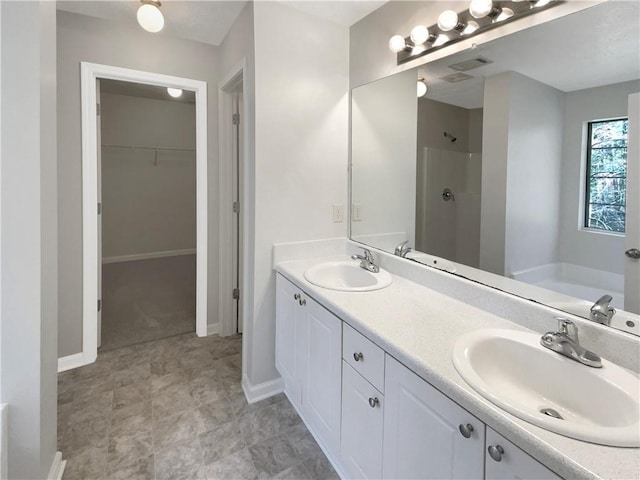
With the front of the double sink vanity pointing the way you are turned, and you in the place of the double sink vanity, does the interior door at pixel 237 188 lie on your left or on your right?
on your right

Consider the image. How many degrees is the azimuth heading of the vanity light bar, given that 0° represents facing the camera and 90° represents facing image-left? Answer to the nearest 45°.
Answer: approximately 45°

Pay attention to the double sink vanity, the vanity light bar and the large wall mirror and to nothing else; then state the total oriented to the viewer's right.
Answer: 0

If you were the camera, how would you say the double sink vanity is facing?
facing the viewer and to the left of the viewer

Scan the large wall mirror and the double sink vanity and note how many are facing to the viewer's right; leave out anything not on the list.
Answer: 0

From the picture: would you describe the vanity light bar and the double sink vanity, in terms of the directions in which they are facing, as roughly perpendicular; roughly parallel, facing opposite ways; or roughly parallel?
roughly parallel

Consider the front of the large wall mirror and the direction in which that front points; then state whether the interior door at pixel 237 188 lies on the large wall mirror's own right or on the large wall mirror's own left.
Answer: on the large wall mirror's own right

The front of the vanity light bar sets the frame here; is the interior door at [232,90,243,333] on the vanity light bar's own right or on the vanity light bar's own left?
on the vanity light bar's own right

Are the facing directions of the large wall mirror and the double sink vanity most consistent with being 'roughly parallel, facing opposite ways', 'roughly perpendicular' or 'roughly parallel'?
roughly parallel

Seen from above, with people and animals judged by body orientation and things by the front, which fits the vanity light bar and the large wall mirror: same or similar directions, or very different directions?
same or similar directions
